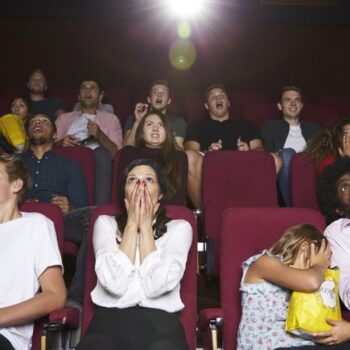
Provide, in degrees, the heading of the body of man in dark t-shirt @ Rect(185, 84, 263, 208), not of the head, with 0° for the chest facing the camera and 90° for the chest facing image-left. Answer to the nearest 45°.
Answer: approximately 0°

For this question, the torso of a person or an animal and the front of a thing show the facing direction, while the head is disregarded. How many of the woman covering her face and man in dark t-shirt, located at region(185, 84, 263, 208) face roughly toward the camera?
2

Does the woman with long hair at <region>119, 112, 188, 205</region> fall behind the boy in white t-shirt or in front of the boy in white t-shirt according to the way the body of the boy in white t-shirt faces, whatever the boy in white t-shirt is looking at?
behind

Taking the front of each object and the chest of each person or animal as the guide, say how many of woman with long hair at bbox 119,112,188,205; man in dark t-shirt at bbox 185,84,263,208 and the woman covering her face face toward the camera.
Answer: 3

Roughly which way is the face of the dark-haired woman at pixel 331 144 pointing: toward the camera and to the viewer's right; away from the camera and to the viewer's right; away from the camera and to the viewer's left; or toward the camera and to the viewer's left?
toward the camera and to the viewer's right

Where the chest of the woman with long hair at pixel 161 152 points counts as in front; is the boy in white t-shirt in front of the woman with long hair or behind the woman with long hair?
in front

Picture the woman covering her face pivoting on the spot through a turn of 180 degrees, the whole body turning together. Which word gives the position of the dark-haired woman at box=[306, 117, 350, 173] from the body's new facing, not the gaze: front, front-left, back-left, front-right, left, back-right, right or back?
front-right

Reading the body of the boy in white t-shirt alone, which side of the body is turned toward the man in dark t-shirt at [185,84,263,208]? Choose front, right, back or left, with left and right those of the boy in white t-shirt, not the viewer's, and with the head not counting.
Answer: back
